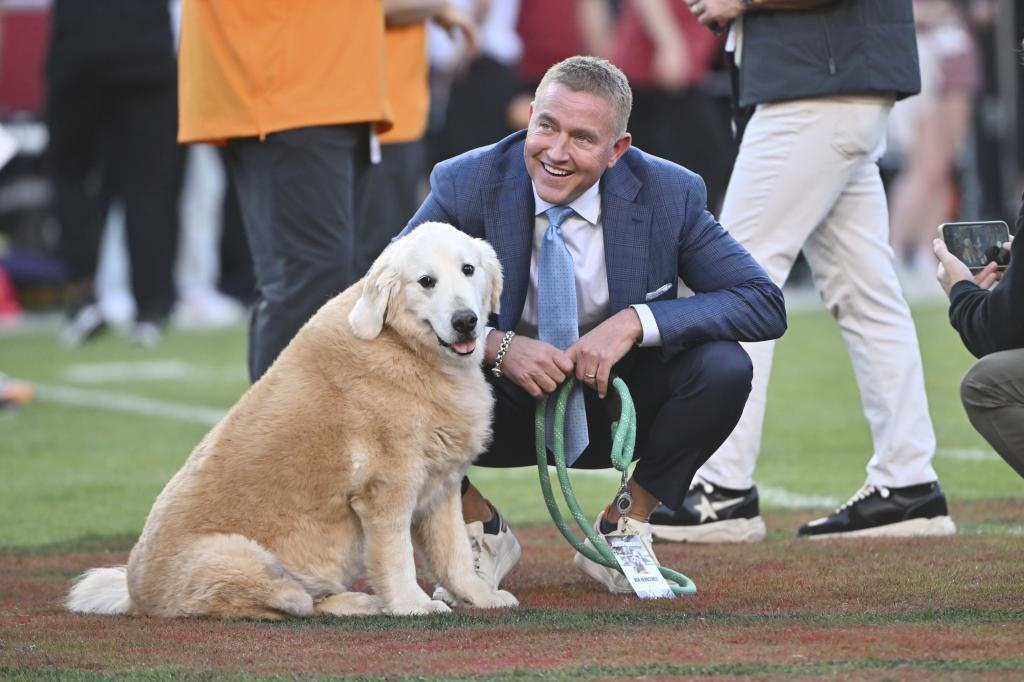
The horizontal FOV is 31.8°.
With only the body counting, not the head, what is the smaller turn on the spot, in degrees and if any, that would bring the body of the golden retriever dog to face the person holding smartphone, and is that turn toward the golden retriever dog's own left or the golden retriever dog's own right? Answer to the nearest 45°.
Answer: approximately 45° to the golden retriever dog's own left

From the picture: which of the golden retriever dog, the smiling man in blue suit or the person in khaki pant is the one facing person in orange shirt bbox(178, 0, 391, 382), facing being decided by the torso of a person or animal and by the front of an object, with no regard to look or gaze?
the person in khaki pant

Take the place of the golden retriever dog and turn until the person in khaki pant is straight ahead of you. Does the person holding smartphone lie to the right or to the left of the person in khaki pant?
right

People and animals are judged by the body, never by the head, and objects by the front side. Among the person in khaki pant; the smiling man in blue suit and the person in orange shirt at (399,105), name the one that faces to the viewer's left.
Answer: the person in khaki pant

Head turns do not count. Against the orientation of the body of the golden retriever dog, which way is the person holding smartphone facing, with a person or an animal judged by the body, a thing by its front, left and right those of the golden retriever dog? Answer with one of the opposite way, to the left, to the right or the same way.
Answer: the opposite way

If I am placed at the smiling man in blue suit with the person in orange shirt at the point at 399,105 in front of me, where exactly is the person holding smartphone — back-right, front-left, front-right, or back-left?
back-right

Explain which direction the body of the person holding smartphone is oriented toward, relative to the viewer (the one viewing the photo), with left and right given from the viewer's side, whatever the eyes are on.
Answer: facing to the left of the viewer

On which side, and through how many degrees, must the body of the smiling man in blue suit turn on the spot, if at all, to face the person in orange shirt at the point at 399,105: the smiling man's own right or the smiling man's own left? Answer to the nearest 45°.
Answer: approximately 180°

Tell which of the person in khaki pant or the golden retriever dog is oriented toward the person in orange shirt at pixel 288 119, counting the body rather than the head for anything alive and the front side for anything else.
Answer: the person in khaki pant

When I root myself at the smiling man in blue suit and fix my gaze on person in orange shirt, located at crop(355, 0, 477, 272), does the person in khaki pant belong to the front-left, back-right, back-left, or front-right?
front-right

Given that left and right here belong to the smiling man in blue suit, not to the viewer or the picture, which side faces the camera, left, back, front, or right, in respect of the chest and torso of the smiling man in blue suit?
front

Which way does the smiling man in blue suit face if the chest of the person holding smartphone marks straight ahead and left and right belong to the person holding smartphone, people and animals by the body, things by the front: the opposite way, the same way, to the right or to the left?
to the left

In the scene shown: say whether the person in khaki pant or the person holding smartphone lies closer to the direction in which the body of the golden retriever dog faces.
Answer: the person holding smartphone

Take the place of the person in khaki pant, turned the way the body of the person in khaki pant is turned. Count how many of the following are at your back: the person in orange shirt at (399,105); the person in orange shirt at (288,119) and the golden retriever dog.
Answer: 0
